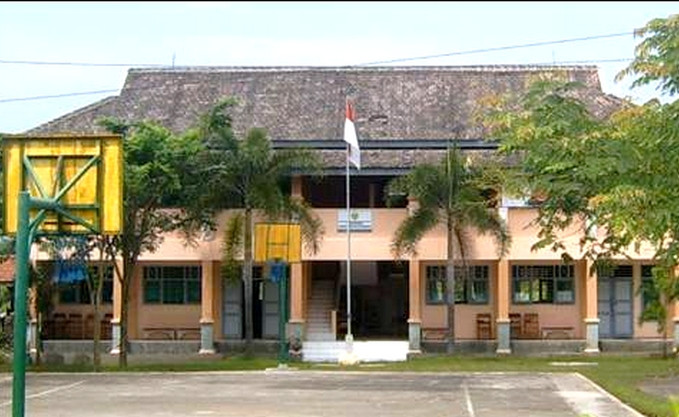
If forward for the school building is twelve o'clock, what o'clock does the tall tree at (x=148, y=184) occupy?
The tall tree is roughly at 1 o'clock from the school building.

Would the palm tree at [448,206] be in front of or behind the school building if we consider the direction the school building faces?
in front

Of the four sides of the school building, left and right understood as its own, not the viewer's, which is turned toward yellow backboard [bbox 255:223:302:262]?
front

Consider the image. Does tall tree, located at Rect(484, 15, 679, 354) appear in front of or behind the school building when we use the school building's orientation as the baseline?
in front

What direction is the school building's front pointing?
toward the camera

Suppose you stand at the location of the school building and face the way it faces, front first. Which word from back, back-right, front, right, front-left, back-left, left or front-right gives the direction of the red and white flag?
front

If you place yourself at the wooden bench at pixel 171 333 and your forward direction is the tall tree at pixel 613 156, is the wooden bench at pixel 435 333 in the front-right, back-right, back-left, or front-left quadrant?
front-left

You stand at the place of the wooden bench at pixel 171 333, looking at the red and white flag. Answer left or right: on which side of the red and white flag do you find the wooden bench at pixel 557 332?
left

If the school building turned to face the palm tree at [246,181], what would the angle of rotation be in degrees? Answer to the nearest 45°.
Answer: approximately 45° to its right
